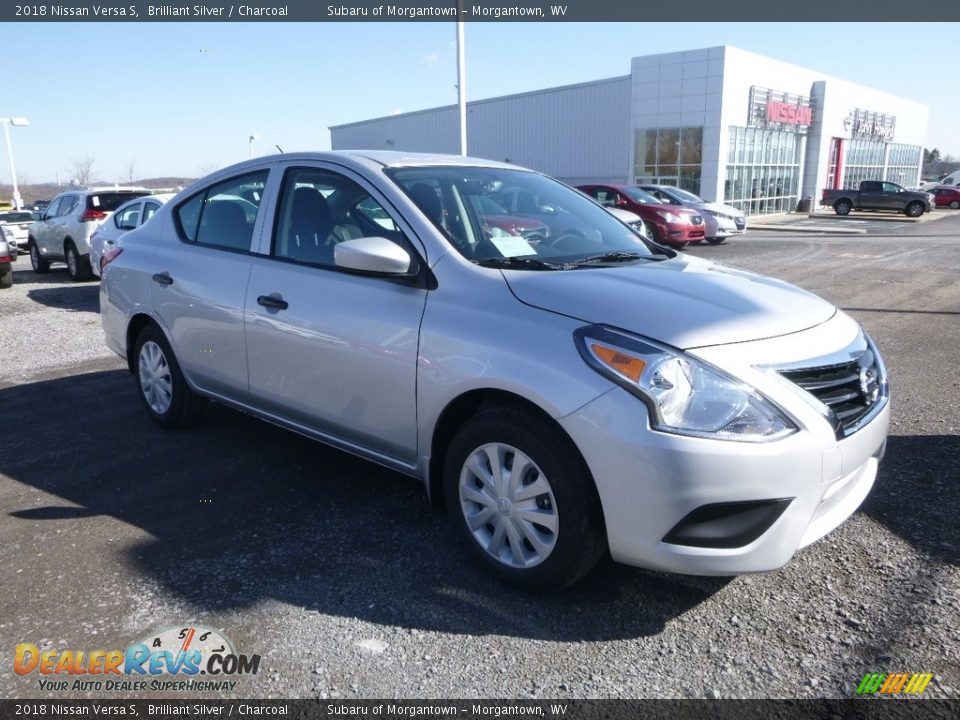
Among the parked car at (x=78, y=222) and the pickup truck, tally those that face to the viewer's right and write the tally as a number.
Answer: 1

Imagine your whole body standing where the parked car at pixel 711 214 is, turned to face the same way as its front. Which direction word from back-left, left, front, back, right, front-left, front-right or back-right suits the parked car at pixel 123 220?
right

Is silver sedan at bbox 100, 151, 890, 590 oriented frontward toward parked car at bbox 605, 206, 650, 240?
no

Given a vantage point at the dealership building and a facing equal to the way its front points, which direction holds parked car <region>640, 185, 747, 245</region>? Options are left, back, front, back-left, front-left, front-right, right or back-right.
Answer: front-right

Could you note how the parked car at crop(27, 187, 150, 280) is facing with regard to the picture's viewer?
facing away from the viewer and to the left of the viewer

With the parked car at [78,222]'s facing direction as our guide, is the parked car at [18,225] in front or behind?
in front

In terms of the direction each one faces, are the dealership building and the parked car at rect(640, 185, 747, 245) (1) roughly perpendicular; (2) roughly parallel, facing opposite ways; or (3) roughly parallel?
roughly parallel

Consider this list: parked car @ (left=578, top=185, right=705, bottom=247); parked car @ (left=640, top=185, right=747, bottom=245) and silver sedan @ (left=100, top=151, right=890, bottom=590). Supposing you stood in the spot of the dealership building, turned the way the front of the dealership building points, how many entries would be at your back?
0

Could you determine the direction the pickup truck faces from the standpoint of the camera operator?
facing to the right of the viewer

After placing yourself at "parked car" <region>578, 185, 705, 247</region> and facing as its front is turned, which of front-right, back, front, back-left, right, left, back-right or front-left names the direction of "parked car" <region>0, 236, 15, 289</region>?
right

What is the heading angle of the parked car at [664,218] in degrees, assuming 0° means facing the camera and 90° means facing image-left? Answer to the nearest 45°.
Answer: approximately 315°

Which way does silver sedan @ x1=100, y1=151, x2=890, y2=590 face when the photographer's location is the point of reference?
facing the viewer and to the right of the viewer

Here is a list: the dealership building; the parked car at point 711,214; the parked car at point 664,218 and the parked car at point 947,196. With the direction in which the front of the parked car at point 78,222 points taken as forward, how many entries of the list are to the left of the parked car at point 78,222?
0

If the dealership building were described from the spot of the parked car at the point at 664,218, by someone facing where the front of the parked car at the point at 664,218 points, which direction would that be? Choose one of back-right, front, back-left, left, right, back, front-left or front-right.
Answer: back-left
